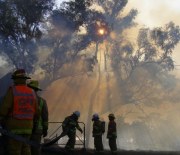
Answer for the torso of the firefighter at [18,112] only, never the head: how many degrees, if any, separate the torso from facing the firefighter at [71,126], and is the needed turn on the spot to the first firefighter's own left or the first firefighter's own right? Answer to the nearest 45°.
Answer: approximately 45° to the first firefighter's own right

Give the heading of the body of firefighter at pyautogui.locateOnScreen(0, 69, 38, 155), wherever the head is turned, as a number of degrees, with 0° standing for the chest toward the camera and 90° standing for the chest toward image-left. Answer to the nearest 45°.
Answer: approximately 225°
